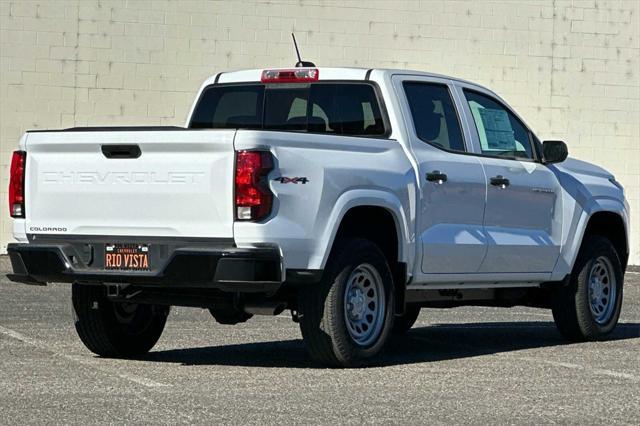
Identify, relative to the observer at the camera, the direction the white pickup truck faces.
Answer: facing away from the viewer and to the right of the viewer
